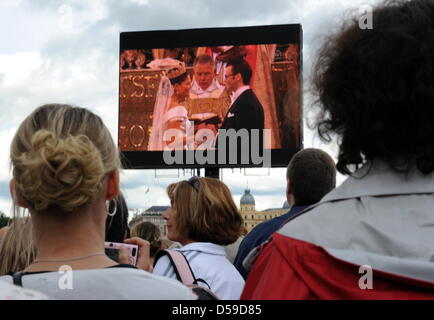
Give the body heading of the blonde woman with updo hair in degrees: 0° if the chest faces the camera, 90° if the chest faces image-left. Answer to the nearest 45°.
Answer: approximately 180°

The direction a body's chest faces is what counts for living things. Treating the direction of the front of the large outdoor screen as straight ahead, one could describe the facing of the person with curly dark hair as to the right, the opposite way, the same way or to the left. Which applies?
the opposite way

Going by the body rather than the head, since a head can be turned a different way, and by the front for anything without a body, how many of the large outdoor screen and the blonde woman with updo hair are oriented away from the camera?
1

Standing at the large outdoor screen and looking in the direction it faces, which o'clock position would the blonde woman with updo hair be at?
The blonde woman with updo hair is roughly at 12 o'clock from the large outdoor screen.

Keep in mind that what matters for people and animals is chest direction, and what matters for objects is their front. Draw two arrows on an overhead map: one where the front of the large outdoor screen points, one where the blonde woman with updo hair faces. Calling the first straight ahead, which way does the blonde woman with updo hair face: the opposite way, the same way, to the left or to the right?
the opposite way

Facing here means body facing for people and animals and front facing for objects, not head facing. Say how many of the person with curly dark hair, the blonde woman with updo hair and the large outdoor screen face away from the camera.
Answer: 2

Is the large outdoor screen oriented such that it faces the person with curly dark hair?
yes

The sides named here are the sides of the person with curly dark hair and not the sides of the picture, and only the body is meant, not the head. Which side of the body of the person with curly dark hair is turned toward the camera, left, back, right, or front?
back

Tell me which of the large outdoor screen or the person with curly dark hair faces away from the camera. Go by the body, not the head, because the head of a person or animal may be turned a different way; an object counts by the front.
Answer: the person with curly dark hair

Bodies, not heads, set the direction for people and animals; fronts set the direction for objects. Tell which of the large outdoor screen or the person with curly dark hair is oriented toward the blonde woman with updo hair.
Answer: the large outdoor screen
